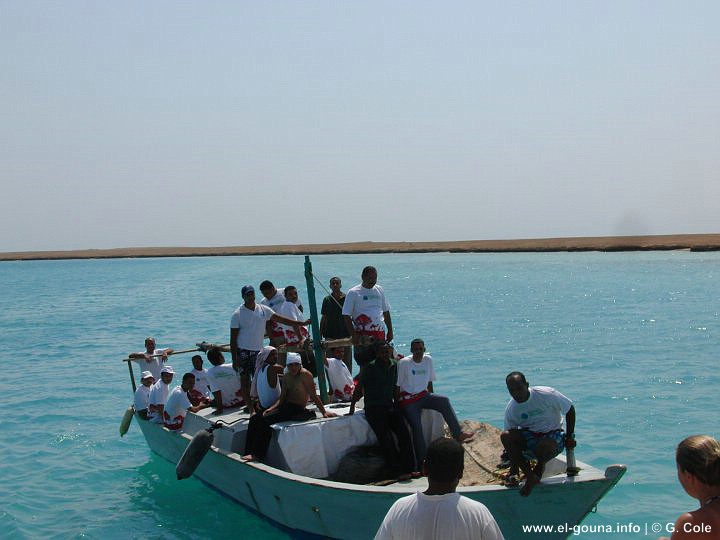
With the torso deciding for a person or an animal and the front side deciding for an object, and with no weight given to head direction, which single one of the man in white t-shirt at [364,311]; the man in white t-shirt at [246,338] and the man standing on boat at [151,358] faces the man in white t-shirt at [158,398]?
the man standing on boat

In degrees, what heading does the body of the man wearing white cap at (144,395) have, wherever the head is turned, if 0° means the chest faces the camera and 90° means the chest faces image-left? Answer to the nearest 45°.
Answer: approximately 315°

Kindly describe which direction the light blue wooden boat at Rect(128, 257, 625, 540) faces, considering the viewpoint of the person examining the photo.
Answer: facing the viewer and to the right of the viewer

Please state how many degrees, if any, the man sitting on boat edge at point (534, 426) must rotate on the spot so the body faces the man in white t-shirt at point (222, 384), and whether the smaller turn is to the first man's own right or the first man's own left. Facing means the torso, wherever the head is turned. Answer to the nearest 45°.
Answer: approximately 90° to the first man's own right

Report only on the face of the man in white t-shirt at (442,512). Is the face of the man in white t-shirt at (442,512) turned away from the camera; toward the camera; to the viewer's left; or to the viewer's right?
away from the camera

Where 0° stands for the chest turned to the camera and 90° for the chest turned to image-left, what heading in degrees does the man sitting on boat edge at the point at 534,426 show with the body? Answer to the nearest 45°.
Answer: approximately 45°

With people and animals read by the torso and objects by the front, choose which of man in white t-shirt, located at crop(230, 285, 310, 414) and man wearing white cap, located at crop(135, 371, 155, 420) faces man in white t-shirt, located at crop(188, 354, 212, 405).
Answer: the man wearing white cap
